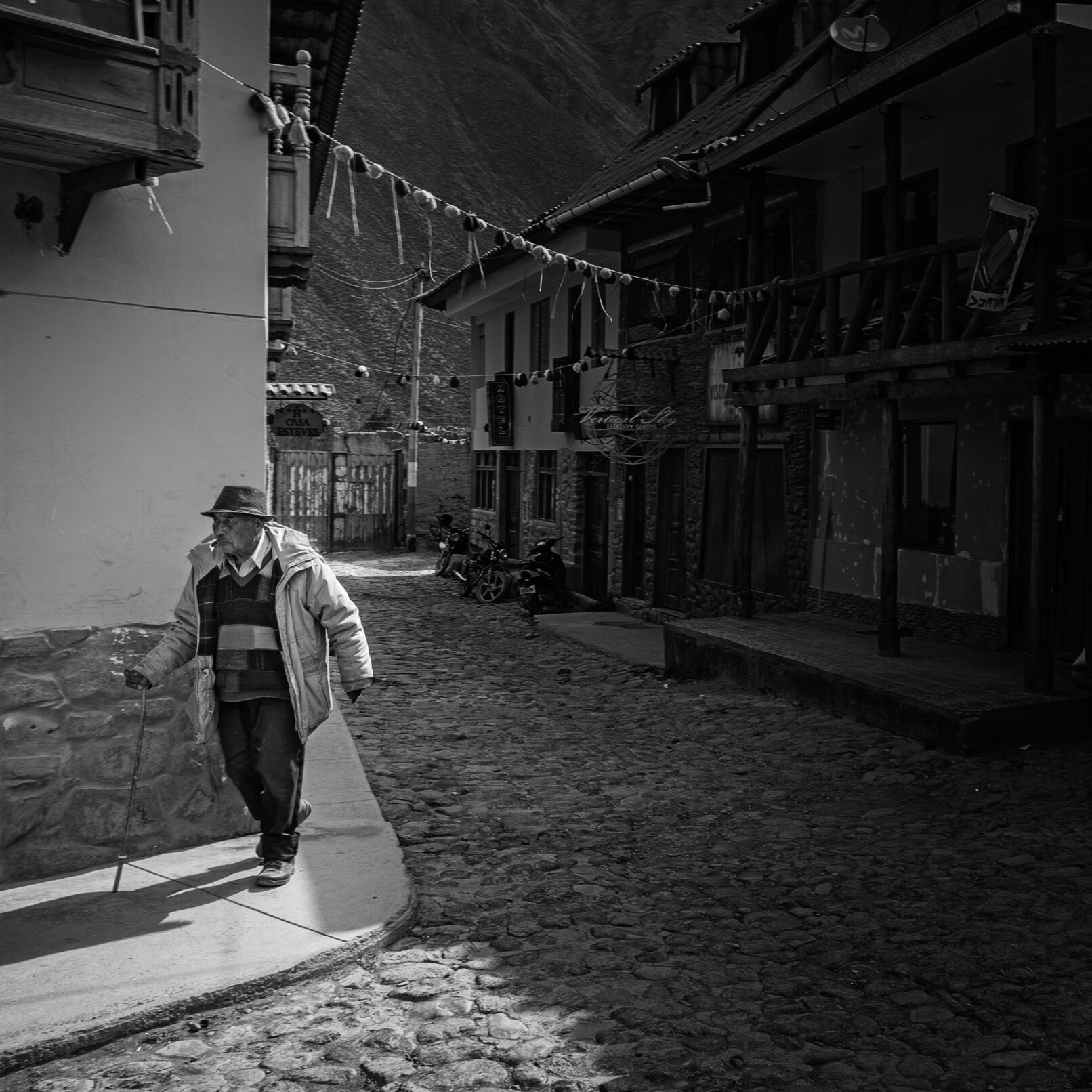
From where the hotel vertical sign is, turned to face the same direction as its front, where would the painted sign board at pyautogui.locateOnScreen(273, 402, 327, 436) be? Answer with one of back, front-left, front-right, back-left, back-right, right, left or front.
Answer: back-right

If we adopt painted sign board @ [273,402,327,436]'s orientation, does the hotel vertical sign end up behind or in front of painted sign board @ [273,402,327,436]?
in front

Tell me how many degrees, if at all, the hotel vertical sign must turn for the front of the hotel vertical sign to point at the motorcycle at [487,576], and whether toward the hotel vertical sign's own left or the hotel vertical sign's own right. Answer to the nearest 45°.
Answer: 0° — it already faces it

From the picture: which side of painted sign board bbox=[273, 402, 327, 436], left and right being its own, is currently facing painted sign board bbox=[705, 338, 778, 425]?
front

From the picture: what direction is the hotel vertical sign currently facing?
toward the camera

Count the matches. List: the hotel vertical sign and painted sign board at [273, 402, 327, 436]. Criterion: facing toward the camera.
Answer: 2

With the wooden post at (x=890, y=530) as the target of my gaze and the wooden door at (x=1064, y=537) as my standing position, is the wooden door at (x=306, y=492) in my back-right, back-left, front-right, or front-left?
front-right

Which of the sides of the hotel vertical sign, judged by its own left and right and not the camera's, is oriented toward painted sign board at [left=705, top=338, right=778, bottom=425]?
front

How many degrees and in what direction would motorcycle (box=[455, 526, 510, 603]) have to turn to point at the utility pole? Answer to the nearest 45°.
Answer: approximately 135° to its left

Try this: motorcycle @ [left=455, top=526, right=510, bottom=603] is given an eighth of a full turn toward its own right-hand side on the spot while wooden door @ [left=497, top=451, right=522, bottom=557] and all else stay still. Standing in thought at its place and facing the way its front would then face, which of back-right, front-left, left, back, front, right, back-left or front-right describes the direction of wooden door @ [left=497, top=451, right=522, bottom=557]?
back

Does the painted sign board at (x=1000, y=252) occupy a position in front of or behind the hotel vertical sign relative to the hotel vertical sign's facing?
in front

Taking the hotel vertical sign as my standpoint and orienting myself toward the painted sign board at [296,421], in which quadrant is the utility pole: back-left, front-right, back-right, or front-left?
front-right

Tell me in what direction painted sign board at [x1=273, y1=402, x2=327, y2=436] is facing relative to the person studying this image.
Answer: facing the viewer
